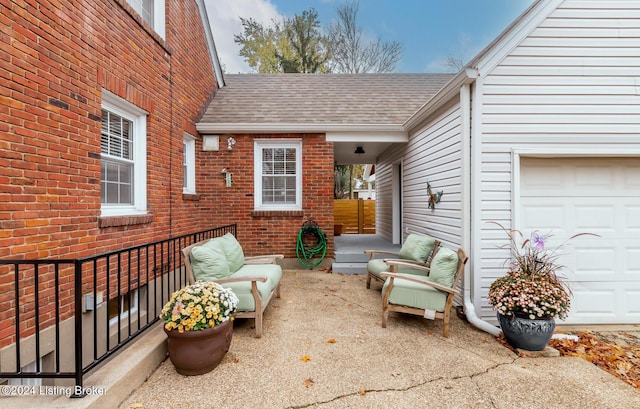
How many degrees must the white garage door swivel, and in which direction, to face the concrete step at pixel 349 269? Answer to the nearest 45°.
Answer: approximately 90° to its right

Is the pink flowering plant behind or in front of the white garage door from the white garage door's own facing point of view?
in front

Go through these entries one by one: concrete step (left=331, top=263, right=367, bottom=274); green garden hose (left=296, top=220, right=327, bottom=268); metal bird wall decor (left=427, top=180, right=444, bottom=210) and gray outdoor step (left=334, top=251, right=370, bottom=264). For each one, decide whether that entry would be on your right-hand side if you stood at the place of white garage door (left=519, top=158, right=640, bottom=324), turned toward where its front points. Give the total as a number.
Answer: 4

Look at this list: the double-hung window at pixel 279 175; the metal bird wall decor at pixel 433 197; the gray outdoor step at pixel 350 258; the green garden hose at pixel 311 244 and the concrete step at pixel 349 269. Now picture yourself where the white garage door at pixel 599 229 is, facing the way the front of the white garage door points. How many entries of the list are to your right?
5

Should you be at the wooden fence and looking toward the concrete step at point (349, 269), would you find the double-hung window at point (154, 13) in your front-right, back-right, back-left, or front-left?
front-right

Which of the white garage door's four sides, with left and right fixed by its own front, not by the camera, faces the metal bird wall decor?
right

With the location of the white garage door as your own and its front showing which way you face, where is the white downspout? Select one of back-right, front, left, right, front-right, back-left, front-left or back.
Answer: front-right

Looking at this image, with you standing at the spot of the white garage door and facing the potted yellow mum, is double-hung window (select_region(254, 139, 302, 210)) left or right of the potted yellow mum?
right

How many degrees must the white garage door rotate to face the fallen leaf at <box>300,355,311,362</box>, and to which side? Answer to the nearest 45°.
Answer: approximately 45° to its right

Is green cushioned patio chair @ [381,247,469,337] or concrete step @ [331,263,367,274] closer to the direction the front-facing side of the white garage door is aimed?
the green cushioned patio chair

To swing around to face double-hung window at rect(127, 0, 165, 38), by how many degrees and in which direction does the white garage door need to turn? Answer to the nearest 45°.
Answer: approximately 45° to its right

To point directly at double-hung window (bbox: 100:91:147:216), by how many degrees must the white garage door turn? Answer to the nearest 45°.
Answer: approximately 45° to its right

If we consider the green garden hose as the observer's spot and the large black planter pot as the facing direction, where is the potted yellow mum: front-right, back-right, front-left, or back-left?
front-right

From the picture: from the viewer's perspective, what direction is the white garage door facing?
toward the camera

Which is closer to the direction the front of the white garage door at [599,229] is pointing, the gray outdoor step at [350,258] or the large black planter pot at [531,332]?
the large black planter pot

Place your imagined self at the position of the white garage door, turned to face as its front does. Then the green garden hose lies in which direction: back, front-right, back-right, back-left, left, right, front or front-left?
right

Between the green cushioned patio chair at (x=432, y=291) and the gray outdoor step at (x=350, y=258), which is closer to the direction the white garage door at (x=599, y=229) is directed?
the green cushioned patio chair
